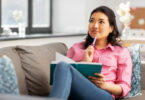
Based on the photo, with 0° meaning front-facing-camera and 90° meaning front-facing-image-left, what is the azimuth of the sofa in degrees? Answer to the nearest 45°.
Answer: approximately 0°

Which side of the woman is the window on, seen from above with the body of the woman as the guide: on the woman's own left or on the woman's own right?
on the woman's own right
